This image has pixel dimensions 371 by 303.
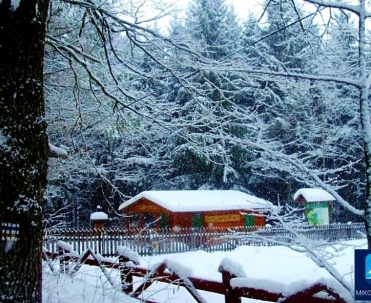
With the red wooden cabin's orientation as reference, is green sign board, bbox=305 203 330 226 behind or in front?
behind

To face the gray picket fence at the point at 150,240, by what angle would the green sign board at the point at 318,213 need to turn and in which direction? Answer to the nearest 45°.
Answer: approximately 45° to its right

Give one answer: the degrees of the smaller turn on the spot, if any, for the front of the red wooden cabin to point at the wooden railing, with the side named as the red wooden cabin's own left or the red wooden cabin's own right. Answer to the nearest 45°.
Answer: approximately 45° to the red wooden cabin's own left

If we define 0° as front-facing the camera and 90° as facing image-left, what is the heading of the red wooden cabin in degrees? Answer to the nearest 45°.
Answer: approximately 45°

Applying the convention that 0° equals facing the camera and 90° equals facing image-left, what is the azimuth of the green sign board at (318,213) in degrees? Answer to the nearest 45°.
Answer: approximately 0°

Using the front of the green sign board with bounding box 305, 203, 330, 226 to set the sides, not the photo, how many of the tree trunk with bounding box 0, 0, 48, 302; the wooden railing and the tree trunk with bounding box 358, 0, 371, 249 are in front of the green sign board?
3

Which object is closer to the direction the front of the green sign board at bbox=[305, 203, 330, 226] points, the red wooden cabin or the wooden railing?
the wooden railing

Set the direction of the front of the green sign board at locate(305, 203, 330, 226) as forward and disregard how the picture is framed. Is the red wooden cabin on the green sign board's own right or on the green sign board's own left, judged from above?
on the green sign board's own right

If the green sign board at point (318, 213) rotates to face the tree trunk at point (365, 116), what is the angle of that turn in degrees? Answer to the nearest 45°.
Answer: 0° — it already faces it
